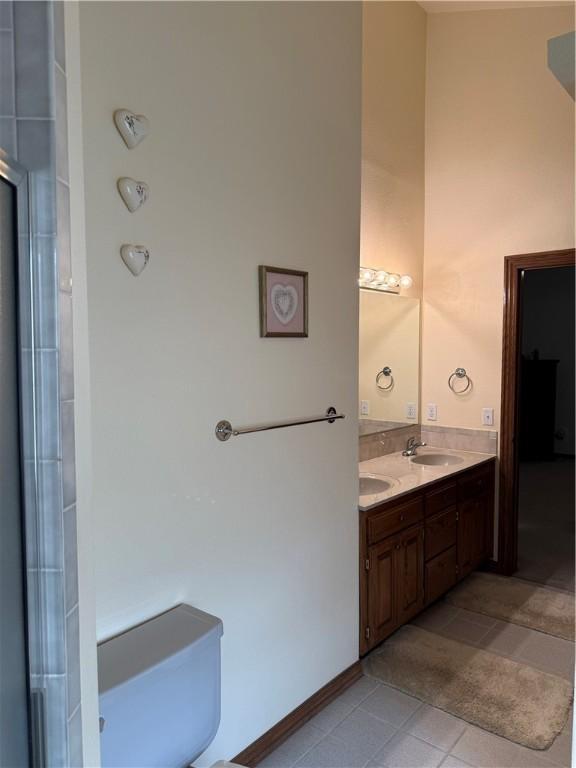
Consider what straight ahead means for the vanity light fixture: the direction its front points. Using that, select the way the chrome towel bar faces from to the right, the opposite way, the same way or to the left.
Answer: the same way

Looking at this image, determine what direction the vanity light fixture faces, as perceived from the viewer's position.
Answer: facing the viewer and to the right of the viewer

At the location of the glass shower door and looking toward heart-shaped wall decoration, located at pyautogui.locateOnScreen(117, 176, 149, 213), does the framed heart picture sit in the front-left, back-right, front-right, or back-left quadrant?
front-right

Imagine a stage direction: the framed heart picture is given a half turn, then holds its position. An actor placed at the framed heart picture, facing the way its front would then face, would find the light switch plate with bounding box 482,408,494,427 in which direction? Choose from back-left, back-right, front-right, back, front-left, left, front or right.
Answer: right

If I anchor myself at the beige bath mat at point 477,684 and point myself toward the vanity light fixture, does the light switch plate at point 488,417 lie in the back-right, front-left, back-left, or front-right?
front-right

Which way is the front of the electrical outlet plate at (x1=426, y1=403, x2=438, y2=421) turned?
toward the camera

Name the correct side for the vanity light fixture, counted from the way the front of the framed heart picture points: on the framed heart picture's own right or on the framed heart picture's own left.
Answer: on the framed heart picture's own left

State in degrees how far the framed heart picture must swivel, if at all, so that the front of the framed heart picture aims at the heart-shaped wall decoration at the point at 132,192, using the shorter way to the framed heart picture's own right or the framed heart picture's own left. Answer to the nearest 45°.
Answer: approximately 90° to the framed heart picture's own right

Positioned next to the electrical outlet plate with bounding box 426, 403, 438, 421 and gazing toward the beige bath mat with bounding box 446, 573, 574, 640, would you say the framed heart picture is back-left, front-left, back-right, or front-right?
front-right

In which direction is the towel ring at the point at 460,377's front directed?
toward the camera

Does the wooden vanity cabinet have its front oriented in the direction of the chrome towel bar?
no

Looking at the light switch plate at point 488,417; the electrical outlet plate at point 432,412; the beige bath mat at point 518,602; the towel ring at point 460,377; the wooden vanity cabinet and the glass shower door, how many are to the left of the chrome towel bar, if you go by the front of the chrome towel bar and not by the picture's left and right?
5

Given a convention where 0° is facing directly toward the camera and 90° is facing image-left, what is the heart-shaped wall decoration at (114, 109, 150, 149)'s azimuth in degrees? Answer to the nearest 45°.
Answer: approximately 315°

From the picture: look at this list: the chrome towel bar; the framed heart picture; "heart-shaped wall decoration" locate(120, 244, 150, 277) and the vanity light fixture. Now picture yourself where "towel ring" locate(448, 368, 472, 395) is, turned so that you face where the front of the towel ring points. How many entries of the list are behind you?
0

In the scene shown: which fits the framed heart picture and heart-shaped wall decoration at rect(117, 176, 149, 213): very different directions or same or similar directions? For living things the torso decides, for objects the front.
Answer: same or similar directions

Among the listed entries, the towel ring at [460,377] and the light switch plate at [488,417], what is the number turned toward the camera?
2
